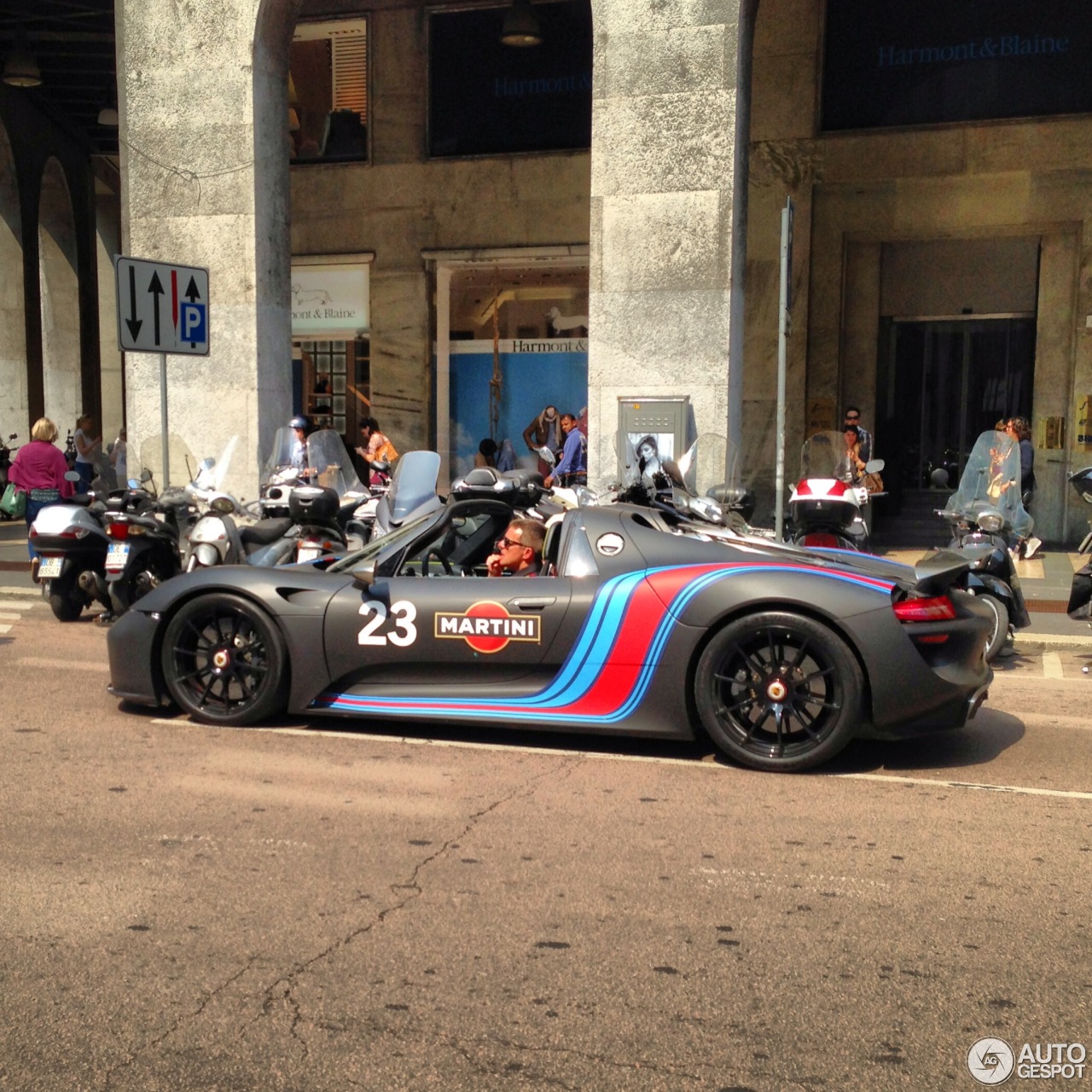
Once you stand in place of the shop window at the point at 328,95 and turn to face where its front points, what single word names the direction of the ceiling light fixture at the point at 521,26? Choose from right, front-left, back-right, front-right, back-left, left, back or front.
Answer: front-left

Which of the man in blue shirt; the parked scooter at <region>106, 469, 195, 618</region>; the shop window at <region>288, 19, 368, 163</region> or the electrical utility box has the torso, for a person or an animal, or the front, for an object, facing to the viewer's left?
the man in blue shirt

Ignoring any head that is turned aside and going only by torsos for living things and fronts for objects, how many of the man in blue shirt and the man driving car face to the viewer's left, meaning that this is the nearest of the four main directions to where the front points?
2

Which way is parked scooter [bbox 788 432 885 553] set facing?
away from the camera

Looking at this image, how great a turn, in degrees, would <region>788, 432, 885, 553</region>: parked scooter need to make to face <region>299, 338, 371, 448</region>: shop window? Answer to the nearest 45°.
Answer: approximately 45° to its left

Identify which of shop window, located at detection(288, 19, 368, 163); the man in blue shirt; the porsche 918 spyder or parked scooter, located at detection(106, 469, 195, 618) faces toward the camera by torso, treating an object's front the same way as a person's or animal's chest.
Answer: the shop window

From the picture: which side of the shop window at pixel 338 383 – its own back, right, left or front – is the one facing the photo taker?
front

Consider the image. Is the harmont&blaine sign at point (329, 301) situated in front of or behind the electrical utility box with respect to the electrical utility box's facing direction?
behind

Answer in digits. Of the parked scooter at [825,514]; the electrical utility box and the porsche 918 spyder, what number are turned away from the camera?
1

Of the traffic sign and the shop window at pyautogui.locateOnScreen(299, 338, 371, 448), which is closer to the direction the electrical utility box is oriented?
the traffic sign

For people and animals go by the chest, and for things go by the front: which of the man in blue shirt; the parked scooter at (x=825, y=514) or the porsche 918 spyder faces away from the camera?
the parked scooter

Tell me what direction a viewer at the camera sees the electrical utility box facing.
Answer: facing the viewer

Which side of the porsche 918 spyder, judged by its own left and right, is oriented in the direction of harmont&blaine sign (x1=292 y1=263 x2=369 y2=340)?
right

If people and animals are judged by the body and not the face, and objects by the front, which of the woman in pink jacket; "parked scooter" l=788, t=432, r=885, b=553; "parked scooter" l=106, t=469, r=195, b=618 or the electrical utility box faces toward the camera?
the electrical utility box

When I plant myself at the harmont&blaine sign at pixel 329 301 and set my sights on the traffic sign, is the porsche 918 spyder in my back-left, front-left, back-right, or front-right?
front-left
